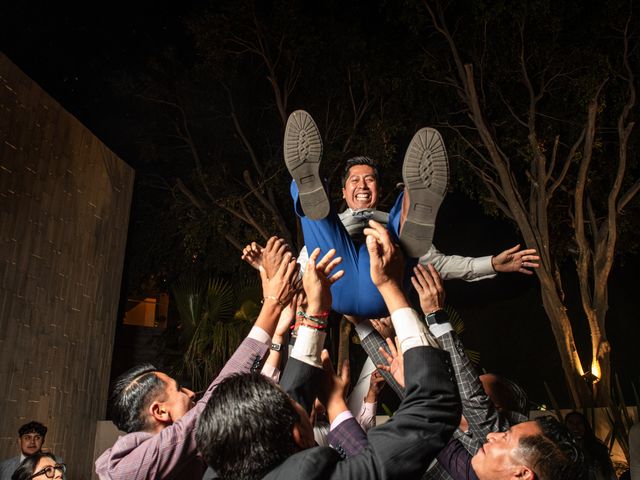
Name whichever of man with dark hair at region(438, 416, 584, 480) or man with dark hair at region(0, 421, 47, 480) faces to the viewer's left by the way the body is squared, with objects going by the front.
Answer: man with dark hair at region(438, 416, 584, 480)

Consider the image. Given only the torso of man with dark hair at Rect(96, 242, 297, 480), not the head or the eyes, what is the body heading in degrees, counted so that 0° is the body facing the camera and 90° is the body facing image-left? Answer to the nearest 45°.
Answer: approximately 225°

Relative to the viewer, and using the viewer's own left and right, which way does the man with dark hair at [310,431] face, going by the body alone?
facing away from the viewer and to the right of the viewer

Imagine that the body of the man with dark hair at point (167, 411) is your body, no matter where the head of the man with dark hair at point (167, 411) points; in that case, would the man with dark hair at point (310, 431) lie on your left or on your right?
on your right

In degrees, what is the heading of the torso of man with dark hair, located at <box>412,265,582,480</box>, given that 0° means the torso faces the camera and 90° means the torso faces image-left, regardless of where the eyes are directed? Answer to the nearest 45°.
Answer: approximately 90°

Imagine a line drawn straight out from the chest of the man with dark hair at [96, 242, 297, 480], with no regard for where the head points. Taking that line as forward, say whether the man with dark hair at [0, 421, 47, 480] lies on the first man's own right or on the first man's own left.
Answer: on the first man's own left
